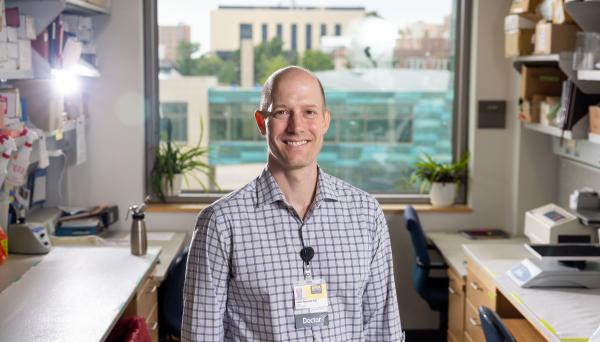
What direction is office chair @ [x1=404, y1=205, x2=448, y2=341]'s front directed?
to the viewer's right

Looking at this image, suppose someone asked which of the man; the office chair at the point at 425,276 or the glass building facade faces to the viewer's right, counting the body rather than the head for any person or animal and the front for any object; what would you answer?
the office chair

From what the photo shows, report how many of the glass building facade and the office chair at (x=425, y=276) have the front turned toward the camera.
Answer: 1

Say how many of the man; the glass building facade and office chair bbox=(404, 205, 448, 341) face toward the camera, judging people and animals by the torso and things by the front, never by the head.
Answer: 2

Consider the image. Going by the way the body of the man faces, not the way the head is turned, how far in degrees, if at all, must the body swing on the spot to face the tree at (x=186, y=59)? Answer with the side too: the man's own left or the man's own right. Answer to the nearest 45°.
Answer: approximately 180°

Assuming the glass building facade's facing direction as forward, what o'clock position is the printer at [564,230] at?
The printer is roughly at 11 o'clock from the glass building facade.

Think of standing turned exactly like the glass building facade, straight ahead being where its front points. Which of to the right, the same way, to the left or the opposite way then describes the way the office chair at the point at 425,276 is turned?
to the left
